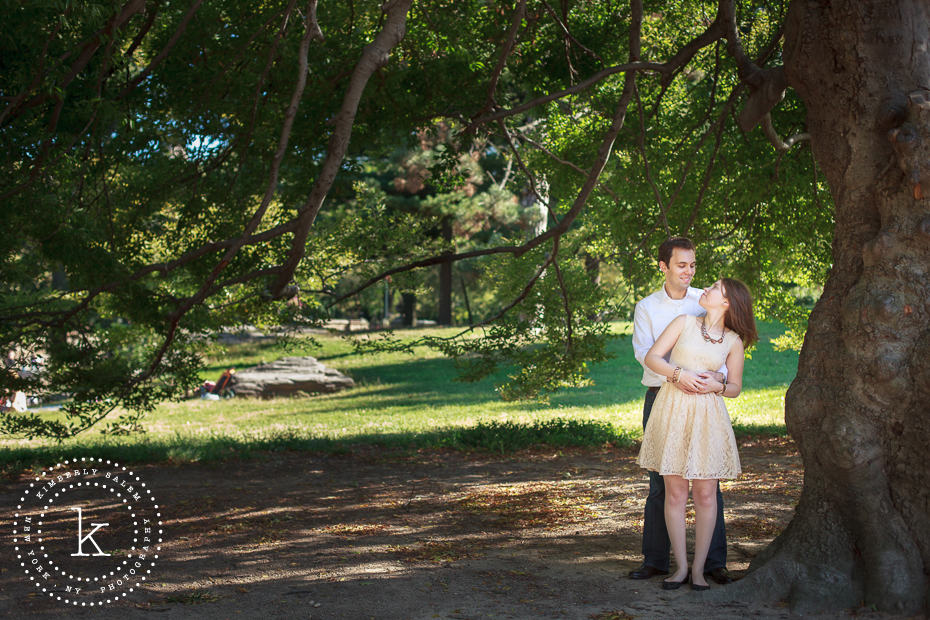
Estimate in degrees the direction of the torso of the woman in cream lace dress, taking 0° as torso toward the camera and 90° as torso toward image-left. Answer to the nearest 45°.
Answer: approximately 0°

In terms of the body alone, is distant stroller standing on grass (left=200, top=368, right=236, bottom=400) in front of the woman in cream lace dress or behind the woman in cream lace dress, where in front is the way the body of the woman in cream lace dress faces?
behind

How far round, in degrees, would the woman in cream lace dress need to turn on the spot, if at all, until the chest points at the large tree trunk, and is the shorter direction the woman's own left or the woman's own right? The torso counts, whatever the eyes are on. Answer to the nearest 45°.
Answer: approximately 90° to the woman's own left
